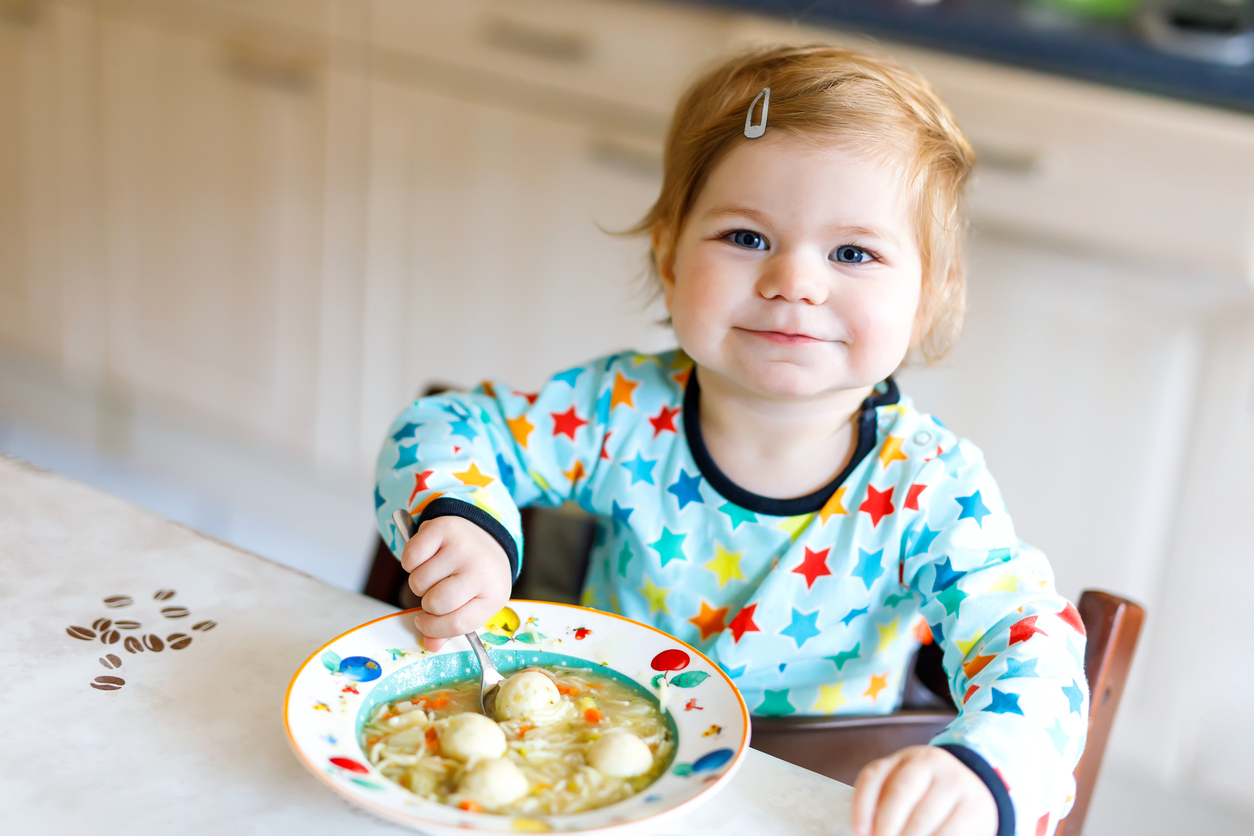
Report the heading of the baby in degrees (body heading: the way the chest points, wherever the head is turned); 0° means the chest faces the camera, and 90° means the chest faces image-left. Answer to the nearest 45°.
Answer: approximately 0°
